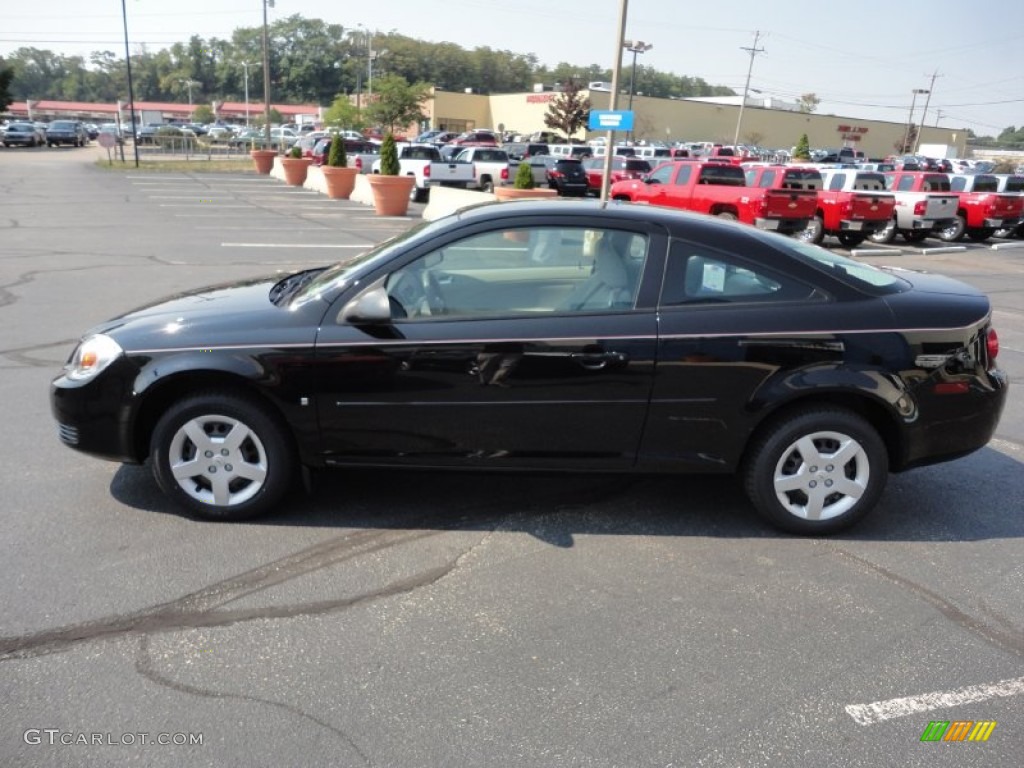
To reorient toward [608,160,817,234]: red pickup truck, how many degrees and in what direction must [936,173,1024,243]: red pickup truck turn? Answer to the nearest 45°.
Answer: approximately 90° to its left

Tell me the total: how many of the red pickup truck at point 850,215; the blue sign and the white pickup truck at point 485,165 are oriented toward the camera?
1

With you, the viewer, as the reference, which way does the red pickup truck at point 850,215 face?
facing away from the viewer and to the left of the viewer

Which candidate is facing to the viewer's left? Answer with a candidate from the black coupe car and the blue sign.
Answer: the black coupe car

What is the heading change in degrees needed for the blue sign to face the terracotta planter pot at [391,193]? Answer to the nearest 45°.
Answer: approximately 135° to its right

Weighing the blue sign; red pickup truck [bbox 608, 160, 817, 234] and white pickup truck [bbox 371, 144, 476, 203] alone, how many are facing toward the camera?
1

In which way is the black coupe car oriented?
to the viewer's left

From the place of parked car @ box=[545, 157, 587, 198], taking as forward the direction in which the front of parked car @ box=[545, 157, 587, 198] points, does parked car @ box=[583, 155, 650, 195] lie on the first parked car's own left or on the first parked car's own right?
on the first parked car's own right

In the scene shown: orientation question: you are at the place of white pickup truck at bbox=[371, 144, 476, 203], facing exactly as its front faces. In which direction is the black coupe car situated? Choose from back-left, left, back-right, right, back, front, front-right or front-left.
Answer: back-left

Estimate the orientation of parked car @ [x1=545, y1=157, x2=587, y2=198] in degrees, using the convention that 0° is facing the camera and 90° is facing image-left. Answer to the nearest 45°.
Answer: approximately 135°

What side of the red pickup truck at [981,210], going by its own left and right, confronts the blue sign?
left

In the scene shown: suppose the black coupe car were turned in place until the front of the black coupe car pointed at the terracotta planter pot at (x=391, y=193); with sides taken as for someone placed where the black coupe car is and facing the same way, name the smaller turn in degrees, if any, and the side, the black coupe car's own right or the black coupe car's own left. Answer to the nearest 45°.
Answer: approximately 90° to the black coupe car's own right

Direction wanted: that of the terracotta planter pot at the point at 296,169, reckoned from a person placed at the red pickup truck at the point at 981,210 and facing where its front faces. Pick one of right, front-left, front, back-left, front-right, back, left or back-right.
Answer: front-left

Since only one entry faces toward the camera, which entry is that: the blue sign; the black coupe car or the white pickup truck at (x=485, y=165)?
the blue sign

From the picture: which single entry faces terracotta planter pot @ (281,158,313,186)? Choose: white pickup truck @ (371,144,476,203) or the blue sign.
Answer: the white pickup truck

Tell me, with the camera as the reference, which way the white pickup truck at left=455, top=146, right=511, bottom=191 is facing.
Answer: facing away from the viewer and to the left of the viewer
